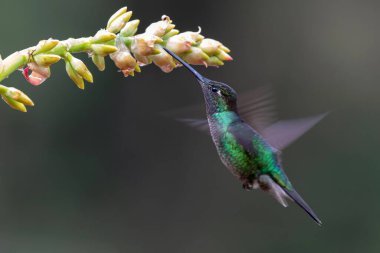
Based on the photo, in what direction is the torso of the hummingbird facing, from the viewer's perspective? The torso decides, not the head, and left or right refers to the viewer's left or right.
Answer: facing to the left of the viewer
